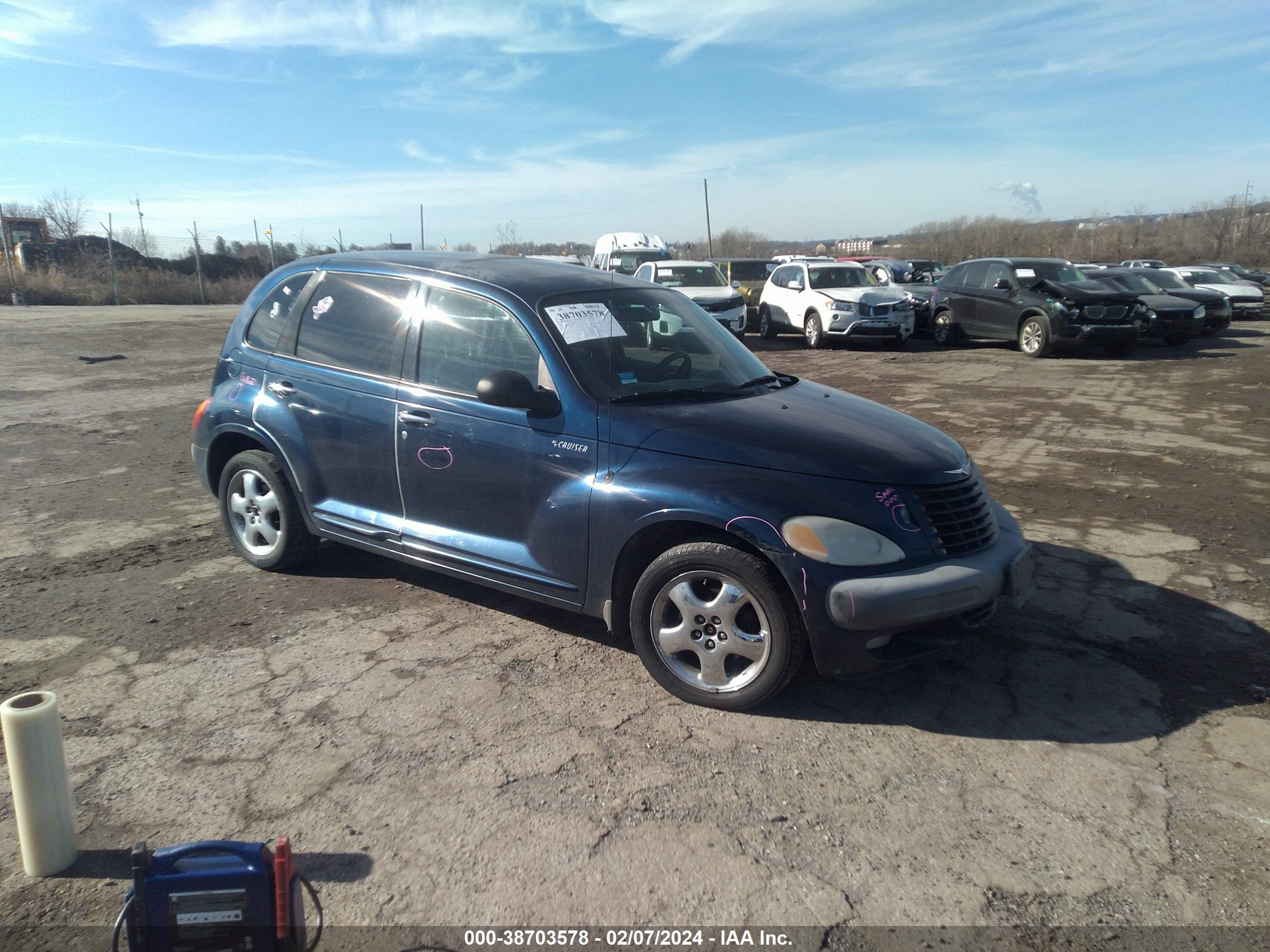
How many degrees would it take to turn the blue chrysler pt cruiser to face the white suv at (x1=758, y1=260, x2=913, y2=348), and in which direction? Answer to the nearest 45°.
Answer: approximately 135° to its left

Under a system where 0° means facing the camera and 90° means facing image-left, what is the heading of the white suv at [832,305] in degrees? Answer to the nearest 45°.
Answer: approximately 315°

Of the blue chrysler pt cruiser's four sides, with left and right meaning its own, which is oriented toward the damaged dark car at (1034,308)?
left

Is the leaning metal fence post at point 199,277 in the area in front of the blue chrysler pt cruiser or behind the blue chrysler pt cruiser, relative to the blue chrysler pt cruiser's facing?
behind

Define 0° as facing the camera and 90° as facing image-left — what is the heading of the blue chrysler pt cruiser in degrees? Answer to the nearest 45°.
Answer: approximately 315°

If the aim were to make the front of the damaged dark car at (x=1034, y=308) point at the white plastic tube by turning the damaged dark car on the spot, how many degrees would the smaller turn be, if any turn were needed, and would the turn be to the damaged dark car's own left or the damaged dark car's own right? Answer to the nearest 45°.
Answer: approximately 45° to the damaged dark car's own right

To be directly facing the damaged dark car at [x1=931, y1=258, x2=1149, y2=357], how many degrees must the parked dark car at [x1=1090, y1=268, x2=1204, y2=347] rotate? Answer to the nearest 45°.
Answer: approximately 90° to its right

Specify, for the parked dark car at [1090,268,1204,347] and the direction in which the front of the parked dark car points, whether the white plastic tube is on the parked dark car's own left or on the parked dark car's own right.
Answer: on the parked dark car's own right

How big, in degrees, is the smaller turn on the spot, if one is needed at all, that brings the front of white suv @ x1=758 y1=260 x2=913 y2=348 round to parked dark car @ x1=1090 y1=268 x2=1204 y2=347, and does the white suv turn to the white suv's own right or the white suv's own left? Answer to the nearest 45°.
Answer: approximately 45° to the white suv's own left
